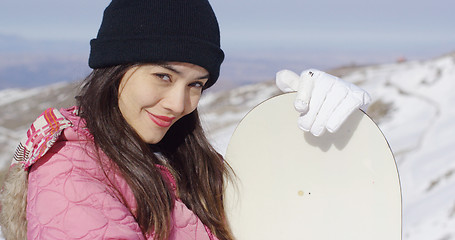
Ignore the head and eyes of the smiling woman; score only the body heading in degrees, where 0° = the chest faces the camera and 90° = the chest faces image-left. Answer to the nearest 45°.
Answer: approximately 315°
